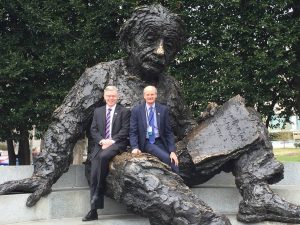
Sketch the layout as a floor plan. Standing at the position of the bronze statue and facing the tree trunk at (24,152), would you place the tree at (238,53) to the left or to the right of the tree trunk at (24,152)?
right

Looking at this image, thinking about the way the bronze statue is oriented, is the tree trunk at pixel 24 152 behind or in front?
behind

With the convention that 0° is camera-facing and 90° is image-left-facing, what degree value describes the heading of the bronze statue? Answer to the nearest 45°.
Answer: approximately 315°

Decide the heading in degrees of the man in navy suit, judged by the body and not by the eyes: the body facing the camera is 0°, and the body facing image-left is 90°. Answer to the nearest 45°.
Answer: approximately 0°

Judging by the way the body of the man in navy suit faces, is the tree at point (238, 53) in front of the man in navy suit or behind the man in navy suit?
behind

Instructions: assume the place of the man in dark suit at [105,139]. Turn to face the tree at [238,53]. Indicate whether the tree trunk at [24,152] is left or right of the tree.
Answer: left

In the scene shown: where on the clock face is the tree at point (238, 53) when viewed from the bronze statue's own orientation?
The tree is roughly at 8 o'clock from the bronze statue.
